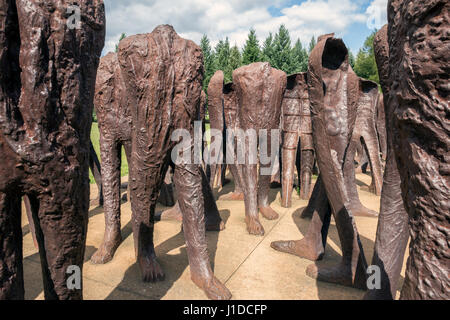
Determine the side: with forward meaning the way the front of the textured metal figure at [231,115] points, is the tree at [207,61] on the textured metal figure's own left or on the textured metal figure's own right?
on the textured metal figure's own right

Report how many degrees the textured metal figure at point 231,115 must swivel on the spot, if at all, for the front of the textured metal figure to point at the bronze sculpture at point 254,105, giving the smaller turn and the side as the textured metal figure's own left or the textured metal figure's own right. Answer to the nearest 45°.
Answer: approximately 90° to the textured metal figure's own left

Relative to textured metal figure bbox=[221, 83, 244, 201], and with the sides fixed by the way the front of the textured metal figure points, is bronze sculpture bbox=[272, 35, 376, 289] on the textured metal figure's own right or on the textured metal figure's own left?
on the textured metal figure's own left

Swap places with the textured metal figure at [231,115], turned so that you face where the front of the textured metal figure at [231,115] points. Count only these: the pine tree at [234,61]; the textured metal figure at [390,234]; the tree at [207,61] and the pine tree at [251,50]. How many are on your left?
1

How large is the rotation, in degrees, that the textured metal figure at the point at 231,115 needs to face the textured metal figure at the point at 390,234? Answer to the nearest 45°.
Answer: approximately 90° to its left
